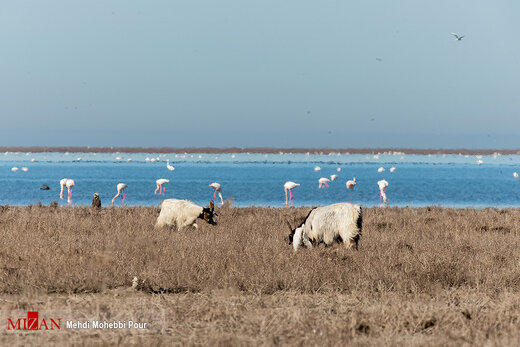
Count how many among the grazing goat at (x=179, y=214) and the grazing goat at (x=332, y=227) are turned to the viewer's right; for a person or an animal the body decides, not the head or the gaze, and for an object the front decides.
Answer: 1

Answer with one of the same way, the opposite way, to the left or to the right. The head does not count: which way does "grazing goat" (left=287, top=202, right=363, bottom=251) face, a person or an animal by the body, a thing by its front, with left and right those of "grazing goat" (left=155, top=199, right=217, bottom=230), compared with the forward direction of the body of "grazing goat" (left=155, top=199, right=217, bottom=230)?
the opposite way

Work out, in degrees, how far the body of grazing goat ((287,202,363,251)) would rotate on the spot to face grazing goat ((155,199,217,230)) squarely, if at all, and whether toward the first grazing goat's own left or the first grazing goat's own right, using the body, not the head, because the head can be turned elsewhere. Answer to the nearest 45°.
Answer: approximately 45° to the first grazing goat's own right

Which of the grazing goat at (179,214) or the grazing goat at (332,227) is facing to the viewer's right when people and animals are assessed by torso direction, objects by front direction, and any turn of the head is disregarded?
the grazing goat at (179,214)

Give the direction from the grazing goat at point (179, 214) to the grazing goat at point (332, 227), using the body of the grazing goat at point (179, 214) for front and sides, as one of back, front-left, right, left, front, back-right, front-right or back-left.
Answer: front-right

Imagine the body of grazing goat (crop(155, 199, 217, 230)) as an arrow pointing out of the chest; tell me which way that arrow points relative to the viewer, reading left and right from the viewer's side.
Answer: facing to the right of the viewer

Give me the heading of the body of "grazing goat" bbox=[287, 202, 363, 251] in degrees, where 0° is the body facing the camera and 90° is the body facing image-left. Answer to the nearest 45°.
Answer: approximately 90°
